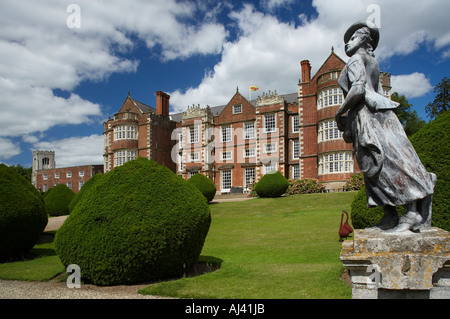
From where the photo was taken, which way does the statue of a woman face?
to the viewer's left

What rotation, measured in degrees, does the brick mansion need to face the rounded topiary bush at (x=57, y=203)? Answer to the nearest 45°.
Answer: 0° — it already faces it

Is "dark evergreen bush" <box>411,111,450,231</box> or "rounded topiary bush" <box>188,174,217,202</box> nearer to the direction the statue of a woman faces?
the rounded topiary bush

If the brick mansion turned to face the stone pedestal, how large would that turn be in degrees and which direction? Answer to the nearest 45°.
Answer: approximately 45° to its left

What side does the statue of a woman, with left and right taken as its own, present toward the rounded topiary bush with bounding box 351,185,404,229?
right

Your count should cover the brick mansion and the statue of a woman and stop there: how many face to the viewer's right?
0

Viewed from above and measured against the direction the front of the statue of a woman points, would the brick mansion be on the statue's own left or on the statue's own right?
on the statue's own right

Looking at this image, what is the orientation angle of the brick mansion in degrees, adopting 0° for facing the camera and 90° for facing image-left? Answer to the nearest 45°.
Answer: approximately 45°

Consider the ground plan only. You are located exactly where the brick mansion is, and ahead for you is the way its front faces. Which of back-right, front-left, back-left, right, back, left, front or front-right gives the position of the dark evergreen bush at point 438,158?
front-left
